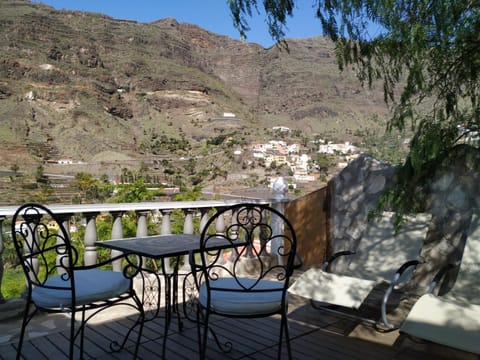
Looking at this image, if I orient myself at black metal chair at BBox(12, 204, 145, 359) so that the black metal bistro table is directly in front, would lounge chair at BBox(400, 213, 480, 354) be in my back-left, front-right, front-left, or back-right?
front-right

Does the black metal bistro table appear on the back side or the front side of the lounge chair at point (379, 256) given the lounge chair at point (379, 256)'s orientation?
on the front side

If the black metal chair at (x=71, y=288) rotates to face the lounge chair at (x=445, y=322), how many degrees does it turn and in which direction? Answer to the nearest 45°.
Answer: approximately 90° to its right

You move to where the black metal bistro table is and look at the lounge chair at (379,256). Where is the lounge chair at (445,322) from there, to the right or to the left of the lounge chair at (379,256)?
right

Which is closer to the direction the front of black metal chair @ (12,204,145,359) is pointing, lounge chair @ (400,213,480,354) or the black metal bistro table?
the black metal bistro table

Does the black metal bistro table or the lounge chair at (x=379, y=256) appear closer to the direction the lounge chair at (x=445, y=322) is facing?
the black metal bistro table

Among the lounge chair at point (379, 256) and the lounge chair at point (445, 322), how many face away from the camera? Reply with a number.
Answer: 0

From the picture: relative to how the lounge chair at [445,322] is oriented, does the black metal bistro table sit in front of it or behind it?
in front

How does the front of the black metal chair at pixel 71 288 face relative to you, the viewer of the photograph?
facing away from the viewer and to the right of the viewer

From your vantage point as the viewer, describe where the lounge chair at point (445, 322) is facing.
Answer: facing the viewer and to the left of the viewer

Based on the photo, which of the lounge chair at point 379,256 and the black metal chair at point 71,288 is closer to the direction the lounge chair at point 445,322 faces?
the black metal chair

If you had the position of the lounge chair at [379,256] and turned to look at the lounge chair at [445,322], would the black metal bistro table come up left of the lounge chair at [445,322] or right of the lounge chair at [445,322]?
right

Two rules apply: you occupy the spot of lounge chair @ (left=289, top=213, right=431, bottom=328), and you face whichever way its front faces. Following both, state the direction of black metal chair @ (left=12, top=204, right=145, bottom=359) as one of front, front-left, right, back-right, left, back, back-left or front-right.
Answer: front
